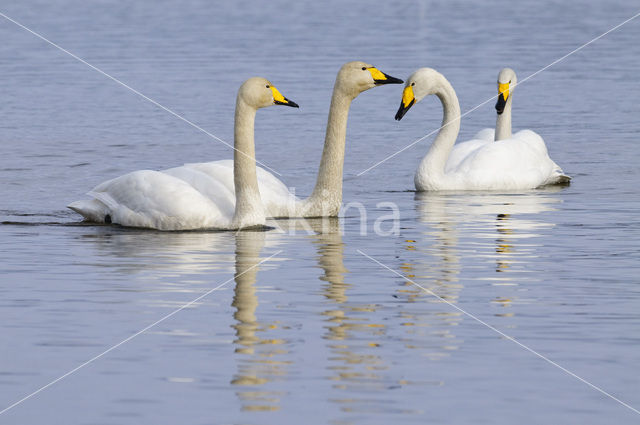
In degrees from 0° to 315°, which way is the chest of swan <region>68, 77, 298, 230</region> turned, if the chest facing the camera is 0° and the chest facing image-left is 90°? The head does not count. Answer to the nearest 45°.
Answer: approximately 270°

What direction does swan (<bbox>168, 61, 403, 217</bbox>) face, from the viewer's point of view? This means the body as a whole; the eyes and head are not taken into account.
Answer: to the viewer's right

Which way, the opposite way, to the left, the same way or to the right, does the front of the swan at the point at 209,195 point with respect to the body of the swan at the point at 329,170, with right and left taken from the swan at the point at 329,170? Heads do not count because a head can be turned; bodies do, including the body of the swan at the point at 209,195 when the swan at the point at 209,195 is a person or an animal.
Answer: the same way

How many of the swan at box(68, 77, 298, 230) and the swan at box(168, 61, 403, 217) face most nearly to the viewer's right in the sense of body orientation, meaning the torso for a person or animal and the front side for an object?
2
